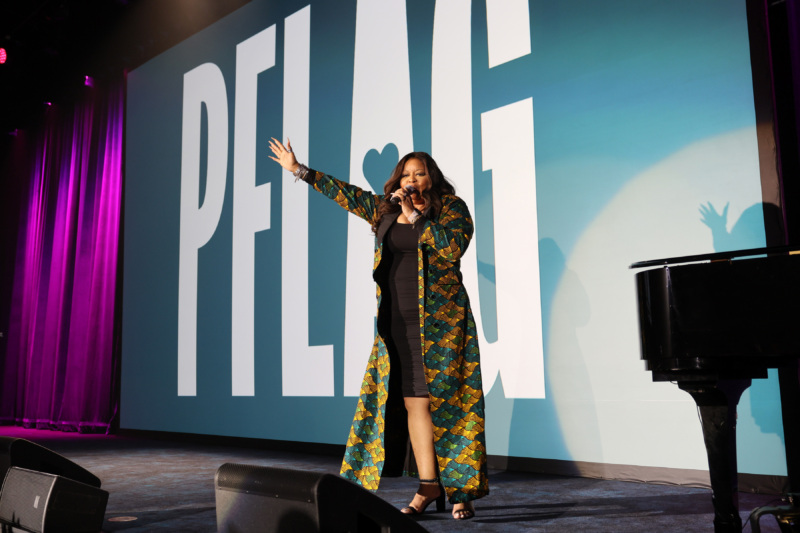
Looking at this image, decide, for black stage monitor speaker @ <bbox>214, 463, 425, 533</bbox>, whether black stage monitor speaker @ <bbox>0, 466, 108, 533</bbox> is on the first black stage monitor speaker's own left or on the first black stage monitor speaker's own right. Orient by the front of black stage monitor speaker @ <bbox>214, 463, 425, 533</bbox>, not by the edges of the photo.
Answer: on the first black stage monitor speaker's own left

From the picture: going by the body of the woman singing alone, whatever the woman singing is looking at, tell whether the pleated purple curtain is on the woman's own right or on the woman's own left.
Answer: on the woman's own right

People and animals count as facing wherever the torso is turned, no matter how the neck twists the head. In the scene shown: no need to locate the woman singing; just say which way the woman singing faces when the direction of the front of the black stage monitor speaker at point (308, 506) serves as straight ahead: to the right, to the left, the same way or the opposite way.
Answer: the opposite way

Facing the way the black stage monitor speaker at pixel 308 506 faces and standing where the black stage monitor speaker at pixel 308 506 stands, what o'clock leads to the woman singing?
The woman singing is roughly at 11 o'clock from the black stage monitor speaker.

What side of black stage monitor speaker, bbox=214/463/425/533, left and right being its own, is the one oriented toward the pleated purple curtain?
left

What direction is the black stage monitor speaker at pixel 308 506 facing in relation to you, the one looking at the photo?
facing away from the viewer and to the right of the viewer

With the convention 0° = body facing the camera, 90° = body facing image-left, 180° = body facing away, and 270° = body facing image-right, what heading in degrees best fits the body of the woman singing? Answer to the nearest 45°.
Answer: approximately 45°

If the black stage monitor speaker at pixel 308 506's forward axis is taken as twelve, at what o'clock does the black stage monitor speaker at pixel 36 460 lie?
the black stage monitor speaker at pixel 36 460 is roughly at 9 o'clock from the black stage monitor speaker at pixel 308 506.

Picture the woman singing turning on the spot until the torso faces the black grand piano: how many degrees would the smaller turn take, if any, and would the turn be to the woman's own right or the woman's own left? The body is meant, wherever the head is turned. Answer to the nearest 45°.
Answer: approximately 90° to the woman's own left
